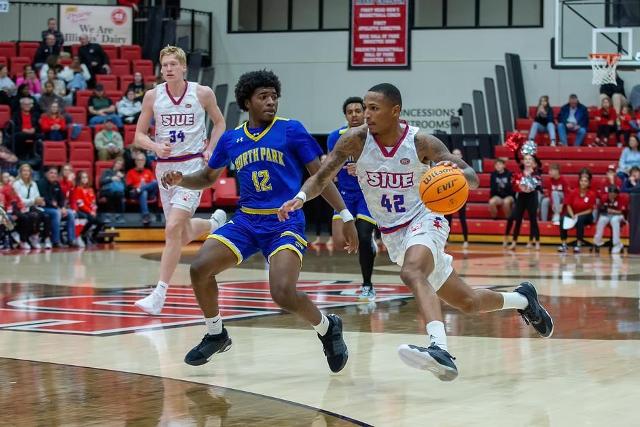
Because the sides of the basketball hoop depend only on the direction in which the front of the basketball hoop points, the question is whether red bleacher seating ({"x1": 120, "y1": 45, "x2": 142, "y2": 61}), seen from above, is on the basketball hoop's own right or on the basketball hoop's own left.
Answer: on the basketball hoop's own right

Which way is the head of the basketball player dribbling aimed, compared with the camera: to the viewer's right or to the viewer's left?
to the viewer's left

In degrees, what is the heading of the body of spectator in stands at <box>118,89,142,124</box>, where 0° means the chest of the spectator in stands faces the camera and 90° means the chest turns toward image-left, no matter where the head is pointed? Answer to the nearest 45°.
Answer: approximately 0°

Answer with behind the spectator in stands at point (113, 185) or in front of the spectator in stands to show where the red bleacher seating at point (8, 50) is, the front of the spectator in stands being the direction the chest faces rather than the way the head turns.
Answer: behind

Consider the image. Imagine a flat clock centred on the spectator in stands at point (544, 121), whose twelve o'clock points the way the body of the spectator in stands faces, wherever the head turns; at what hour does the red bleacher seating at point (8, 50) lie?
The red bleacher seating is roughly at 3 o'clock from the spectator in stands.

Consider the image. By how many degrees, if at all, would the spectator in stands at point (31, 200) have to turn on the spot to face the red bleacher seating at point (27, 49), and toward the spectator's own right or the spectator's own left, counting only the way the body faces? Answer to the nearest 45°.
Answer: approximately 135° to the spectator's own left

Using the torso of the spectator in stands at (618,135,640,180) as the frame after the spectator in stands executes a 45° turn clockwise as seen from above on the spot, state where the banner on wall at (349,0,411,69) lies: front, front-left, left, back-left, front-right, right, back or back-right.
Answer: front-right

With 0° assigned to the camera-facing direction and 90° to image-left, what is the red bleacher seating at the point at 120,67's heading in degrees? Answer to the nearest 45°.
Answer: approximately 0°
